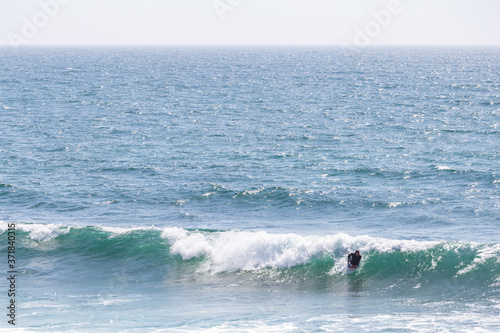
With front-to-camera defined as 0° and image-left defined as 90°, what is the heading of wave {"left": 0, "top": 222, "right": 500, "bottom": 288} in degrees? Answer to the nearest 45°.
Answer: approximately 0°
